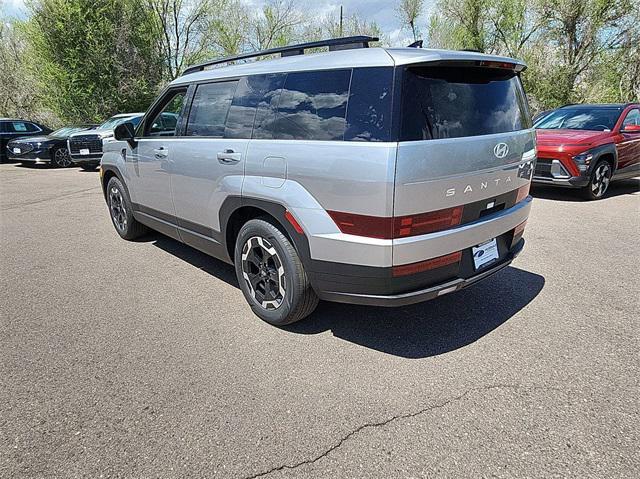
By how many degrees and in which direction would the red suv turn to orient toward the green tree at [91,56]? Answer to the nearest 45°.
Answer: approximately 45° to its right

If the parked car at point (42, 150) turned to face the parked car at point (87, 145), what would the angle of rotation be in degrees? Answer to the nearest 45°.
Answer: approximately 90° to its left

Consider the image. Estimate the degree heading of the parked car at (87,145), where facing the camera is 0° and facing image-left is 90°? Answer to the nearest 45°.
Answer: approximately 45°

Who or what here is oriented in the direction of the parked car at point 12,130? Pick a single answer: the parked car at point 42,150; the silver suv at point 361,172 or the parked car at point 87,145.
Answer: the silver suv

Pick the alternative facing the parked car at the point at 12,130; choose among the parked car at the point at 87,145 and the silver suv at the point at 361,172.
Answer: the silver suv

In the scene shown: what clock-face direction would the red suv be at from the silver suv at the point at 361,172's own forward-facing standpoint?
The red suv is roughly at 3 o'clock from the silver suv.

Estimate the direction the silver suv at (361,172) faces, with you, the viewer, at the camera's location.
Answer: facing away from the viewer and to the left of the viewer

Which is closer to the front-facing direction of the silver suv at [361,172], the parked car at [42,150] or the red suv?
the parked car

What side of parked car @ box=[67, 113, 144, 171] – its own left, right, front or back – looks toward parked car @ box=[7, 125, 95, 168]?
right
